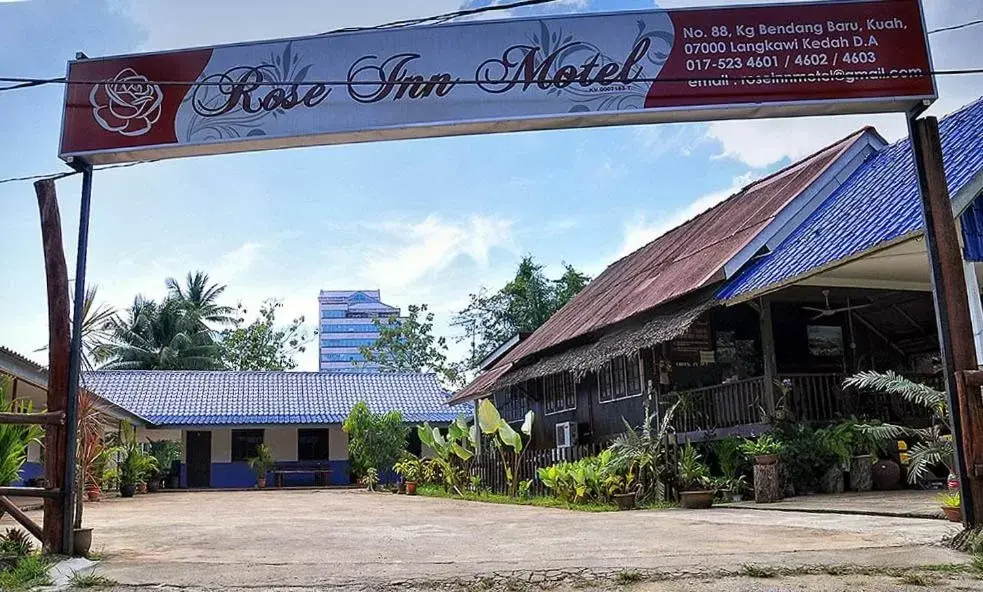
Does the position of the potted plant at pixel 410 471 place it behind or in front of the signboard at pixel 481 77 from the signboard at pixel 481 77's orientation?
behind

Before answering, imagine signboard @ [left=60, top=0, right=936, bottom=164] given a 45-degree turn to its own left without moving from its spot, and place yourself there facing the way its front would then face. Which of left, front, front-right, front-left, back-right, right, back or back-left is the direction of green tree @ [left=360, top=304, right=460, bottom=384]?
back-left

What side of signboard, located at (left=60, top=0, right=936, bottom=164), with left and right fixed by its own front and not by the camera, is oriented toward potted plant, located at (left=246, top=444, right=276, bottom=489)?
back

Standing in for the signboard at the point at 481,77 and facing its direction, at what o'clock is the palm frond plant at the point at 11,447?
The palm frond plant is roughly at 3 o'clock from the signboard.

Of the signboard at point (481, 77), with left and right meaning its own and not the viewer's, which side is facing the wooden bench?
back

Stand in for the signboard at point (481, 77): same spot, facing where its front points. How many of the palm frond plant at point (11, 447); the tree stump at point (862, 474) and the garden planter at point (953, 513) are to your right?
1

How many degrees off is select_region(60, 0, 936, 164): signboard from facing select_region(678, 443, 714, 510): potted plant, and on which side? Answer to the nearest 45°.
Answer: approximately 135° to its left

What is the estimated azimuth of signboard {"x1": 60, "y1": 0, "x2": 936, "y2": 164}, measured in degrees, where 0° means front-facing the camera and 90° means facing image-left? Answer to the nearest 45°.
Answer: approximately 0°

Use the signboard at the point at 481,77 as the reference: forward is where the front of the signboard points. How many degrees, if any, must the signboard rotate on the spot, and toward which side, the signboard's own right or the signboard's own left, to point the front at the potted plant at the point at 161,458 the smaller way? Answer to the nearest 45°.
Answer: approximately 135° to the signboard's own right

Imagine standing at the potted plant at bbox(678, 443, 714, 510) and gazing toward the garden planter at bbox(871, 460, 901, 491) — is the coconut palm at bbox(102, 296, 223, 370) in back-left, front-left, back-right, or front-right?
back-left

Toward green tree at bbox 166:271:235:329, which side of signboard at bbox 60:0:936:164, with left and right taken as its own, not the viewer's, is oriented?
back

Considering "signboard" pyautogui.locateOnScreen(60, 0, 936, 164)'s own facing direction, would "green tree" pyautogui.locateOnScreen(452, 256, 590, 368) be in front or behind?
behind

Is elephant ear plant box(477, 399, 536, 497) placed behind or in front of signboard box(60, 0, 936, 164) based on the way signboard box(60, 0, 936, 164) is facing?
behind

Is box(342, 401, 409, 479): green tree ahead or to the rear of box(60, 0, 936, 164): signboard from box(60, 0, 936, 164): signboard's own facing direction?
to the rear

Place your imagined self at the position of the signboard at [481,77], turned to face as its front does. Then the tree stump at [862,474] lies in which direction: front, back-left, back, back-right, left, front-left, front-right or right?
back-left

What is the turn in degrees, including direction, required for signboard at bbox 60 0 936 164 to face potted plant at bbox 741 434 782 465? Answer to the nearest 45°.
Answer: approximately 135° to its left
